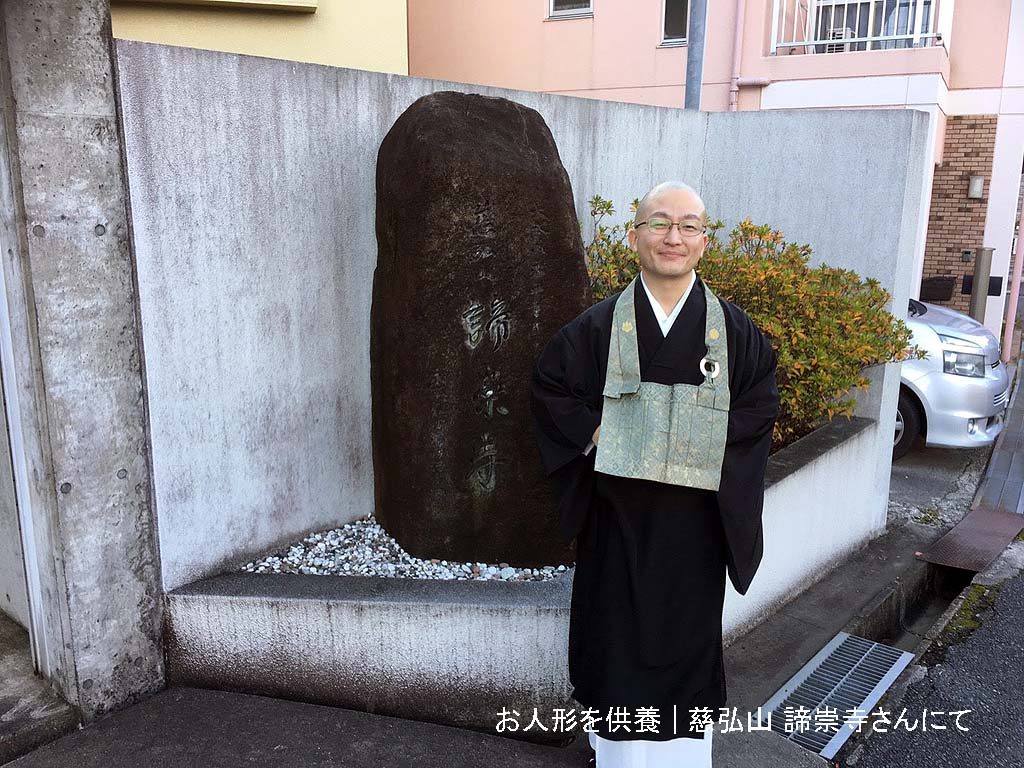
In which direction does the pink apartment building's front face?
toward the camera

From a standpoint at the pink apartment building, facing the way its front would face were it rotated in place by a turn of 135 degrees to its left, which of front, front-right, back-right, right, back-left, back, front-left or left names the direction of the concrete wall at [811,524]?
back-right

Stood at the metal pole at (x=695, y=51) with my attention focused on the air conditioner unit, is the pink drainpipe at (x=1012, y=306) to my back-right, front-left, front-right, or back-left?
front-right

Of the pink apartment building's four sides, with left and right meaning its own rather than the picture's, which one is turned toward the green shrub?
front

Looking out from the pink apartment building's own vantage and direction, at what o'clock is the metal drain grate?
The metal drain grate is roughly at 12 o'clock from the pink apartment building.

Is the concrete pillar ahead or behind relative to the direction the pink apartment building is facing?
ahead
